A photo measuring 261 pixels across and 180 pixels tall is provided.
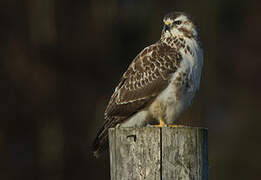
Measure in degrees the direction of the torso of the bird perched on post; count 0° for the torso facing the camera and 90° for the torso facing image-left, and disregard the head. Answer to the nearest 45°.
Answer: approximately 270°
